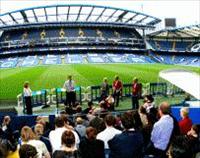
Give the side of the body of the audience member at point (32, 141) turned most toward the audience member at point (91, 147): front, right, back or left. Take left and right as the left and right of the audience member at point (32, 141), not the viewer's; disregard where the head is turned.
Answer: right

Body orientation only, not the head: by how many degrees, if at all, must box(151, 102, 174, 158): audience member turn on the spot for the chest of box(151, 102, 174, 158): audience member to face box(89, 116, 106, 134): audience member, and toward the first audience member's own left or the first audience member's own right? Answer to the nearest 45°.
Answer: approximately 45° to the first audience member's own left

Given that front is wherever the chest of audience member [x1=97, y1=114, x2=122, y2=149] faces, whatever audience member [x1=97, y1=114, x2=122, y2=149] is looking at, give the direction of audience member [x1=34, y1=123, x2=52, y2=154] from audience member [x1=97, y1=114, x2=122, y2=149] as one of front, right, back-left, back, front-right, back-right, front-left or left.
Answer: left

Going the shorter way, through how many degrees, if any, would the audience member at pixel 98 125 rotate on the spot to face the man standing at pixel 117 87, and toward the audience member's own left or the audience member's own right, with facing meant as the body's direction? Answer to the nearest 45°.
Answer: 0° — they already face them

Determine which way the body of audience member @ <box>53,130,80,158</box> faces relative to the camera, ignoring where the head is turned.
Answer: away from the camera

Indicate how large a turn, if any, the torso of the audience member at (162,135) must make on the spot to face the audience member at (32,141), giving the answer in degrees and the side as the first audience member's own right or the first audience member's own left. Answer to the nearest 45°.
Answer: approximately 90° to the first audience member's own left

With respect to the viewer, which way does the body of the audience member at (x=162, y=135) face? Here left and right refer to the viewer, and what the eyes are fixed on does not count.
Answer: facing away from the viewer and to the left of the viewer

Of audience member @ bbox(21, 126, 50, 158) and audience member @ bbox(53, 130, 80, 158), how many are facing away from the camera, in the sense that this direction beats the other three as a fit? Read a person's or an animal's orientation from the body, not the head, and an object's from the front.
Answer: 2

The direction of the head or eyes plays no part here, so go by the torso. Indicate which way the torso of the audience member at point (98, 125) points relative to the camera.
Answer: away from the camera

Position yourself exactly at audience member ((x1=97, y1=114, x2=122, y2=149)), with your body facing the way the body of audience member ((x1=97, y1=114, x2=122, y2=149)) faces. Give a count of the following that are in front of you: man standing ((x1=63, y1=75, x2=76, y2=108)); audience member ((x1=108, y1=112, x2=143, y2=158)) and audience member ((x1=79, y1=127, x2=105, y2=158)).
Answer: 1

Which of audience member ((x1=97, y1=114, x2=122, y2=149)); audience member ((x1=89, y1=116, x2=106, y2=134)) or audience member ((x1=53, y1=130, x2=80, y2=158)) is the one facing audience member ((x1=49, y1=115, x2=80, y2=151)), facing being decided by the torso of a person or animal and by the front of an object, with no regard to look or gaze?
audience member ((x1=53, y1=130, x2=80, y2=158))

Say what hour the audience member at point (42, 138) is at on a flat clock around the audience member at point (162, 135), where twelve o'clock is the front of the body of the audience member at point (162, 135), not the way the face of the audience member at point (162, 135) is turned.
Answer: the audience member at point (42, 138) is roughly at 10 o'clock from the audience member at point (162, 135).

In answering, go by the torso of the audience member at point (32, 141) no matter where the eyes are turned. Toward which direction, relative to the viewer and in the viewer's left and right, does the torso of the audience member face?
facing away from the viewer

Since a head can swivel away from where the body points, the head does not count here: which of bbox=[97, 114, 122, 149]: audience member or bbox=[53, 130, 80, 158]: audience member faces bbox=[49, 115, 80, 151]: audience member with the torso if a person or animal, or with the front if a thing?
bbox=[53, 130, 80, 158]: audience member

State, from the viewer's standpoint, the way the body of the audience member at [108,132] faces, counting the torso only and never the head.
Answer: away from the camera
